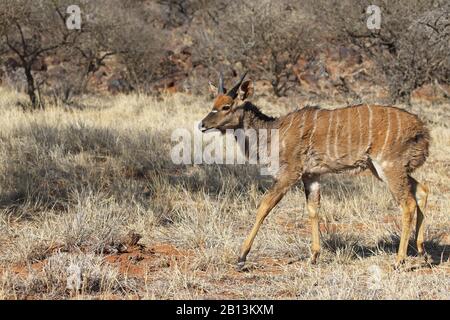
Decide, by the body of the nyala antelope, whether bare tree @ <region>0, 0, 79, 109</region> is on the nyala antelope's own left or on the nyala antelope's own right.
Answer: on the nyala antelope's own right

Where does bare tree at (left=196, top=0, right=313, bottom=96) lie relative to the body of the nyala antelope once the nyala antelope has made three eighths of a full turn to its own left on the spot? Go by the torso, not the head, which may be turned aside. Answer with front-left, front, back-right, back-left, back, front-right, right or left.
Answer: back-left

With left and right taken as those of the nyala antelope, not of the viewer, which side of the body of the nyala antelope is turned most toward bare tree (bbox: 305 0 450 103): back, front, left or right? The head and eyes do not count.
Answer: right

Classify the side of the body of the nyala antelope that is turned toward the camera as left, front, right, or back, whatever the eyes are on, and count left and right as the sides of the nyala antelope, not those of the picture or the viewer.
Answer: left

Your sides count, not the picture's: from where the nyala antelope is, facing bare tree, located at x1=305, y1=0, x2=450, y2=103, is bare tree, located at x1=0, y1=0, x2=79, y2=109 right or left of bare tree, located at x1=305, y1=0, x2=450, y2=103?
left
